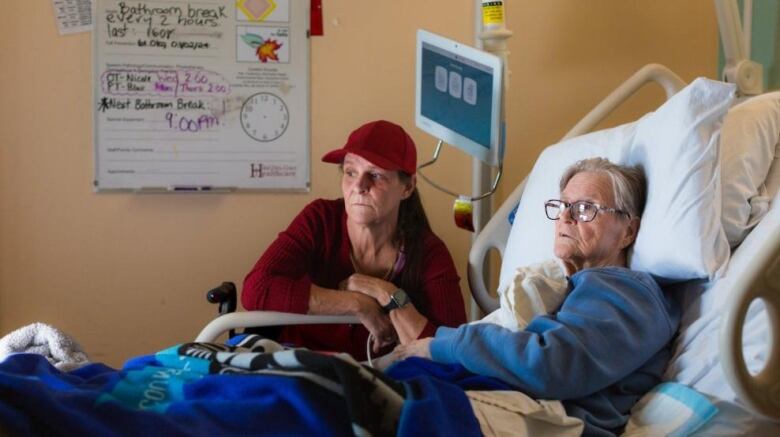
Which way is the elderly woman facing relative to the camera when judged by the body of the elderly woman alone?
to the viewer's left

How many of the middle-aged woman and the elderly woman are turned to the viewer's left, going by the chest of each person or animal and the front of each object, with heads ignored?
1

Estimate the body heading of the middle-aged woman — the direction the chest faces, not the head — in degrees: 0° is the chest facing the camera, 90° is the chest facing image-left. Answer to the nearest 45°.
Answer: approximately 0°

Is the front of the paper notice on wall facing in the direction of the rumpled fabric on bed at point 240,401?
yes

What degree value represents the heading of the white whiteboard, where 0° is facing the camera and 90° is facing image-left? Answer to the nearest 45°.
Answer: approximately 0°
